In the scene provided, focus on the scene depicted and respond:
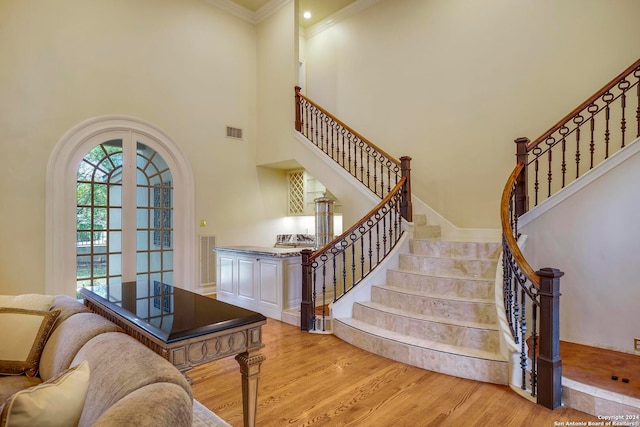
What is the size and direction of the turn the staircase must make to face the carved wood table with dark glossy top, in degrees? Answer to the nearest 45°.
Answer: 0° — it already faces it

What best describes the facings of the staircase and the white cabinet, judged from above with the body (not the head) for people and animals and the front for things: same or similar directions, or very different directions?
same or similar directions

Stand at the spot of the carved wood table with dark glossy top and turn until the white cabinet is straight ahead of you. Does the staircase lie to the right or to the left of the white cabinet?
right

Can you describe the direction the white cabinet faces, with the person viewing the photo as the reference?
facing the viewer and to the left of the viewer

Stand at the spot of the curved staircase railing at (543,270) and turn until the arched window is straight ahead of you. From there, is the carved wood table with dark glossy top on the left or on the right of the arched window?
left

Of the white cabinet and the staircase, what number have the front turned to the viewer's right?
0

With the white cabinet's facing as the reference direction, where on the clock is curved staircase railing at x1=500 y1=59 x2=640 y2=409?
The curved staircase railing is roughly at 9 o'clock from the white cabinet.
